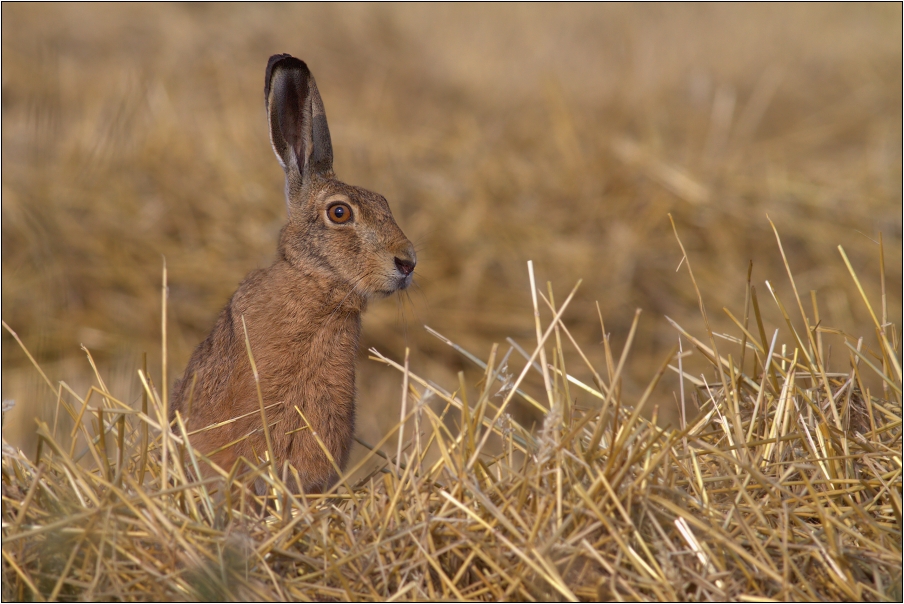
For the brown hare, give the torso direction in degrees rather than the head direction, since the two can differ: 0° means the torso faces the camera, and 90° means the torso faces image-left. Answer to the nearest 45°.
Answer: approximately 270°
